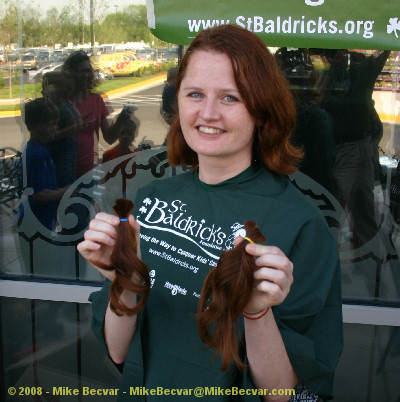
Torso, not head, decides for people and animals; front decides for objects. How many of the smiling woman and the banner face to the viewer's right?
0

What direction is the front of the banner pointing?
toward the camera

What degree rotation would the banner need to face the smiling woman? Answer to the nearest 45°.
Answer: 0° — it already faces them

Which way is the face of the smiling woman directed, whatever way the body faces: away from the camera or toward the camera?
toward the camera

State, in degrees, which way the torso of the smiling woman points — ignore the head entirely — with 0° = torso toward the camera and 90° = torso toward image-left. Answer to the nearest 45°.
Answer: approximately 45°

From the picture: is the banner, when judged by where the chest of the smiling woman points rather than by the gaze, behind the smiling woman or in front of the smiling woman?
behind
